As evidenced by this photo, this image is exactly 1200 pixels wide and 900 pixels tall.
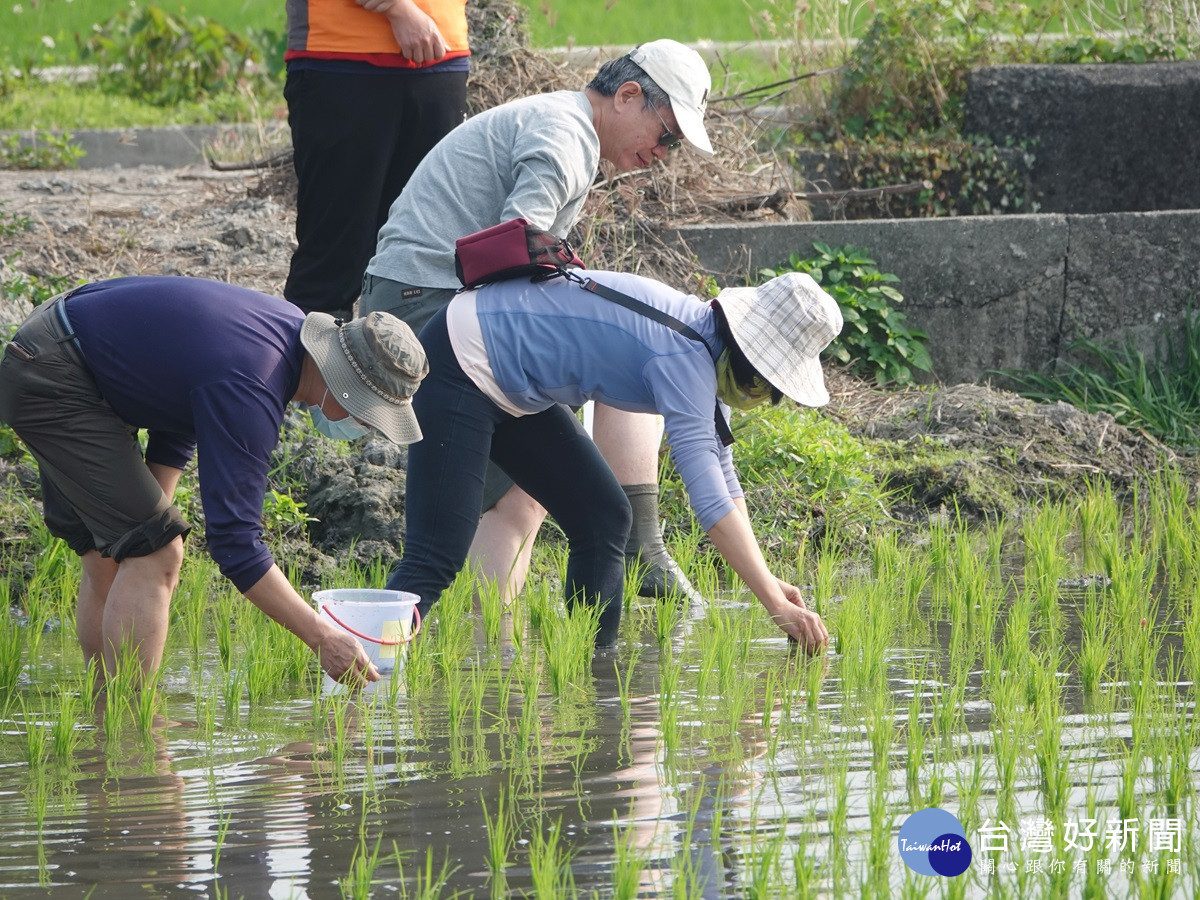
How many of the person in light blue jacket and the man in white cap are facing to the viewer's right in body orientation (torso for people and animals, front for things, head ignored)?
2

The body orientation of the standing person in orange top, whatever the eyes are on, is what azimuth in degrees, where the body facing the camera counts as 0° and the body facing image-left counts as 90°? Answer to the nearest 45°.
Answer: approximately 315°

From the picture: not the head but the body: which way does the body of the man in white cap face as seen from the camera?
to the viewer's right

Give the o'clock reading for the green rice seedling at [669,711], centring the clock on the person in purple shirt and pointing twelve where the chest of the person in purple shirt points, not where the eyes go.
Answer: The green rice seedling is roughly at 12 o'clock from the person in purple shirt.

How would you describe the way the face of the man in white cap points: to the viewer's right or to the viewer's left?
to the viewer's right

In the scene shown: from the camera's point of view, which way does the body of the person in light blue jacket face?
to the viewer's right

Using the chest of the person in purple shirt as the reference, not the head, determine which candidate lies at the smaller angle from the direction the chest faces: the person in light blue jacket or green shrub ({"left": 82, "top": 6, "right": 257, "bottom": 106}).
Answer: the person in light blue jacket

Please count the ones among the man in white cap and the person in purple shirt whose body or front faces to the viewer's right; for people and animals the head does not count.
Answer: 2

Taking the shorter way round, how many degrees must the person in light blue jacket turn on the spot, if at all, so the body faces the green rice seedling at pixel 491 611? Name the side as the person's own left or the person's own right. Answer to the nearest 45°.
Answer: approximately 135° to the person's own left

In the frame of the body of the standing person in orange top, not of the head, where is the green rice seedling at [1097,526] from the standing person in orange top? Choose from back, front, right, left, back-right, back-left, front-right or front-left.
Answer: front-left

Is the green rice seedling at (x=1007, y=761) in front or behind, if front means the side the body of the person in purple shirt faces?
in front

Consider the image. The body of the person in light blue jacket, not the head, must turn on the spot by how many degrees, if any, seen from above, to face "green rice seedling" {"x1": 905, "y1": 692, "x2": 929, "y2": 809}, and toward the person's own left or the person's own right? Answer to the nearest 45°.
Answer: approximately 45° to the person's own right

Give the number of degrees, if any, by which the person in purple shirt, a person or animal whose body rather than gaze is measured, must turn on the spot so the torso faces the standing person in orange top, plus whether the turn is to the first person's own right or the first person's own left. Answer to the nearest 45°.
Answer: approximately 90° to the first person's own left

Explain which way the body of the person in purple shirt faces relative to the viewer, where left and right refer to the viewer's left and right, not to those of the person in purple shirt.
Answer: facing to the right of the viewer
